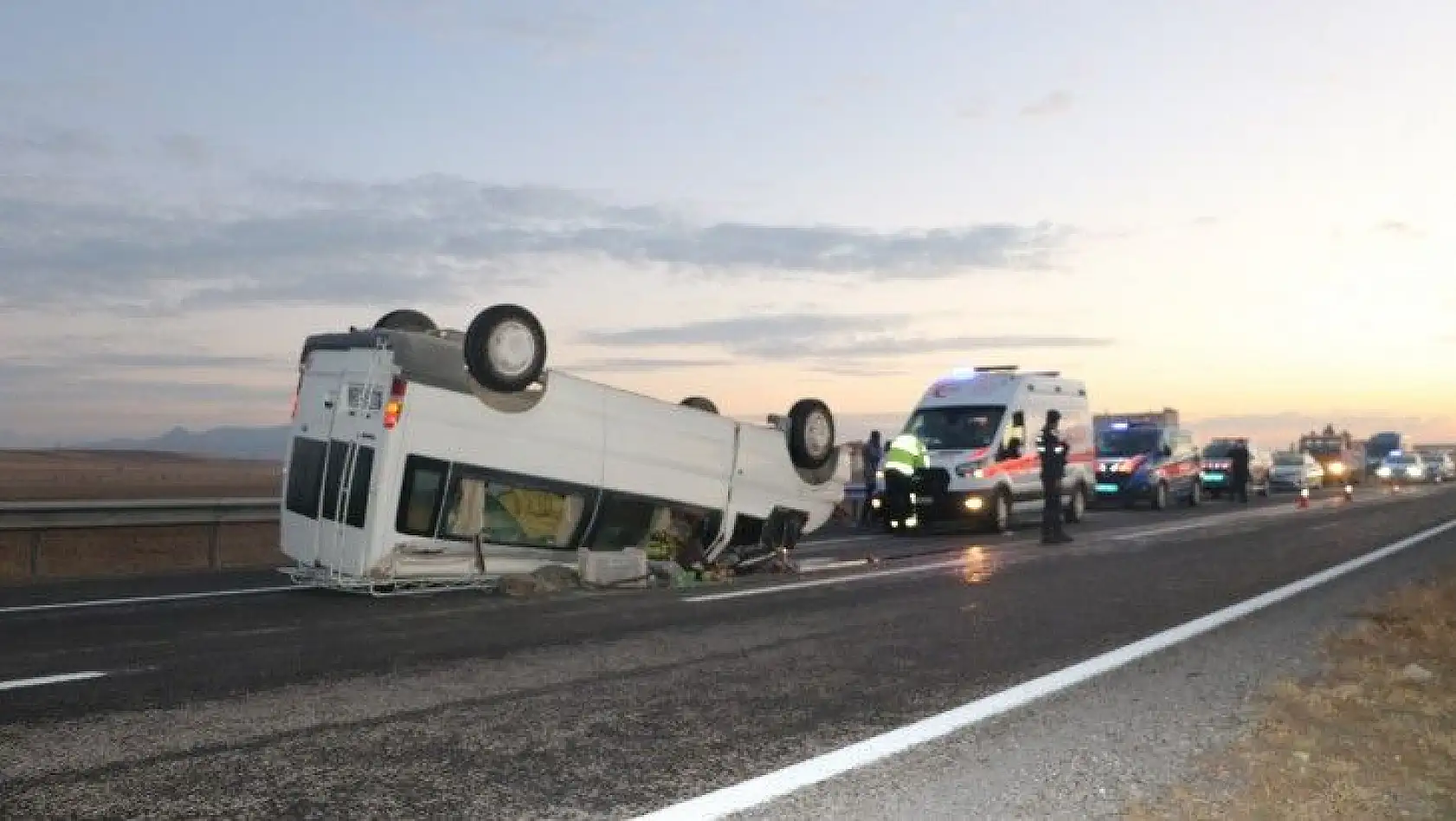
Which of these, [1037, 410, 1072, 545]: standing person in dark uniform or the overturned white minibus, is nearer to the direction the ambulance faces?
the overturned white minibus

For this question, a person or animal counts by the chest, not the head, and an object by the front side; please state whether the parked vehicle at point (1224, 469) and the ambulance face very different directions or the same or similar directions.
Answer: same or similar directions

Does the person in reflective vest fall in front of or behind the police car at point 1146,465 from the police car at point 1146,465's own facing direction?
in front

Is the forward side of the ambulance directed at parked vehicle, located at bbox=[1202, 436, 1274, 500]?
no

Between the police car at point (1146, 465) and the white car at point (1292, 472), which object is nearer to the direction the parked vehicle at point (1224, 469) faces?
the police car

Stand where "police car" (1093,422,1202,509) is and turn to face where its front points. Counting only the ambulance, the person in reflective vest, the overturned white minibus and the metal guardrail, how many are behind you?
0

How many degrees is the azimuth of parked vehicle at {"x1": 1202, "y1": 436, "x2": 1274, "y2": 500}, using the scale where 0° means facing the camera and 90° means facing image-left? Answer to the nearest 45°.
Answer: approximately 45°

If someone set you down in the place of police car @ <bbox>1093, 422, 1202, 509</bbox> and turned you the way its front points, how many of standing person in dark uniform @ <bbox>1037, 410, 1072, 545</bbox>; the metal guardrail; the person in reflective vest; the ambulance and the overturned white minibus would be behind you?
0

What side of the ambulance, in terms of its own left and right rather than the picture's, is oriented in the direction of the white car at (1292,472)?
back

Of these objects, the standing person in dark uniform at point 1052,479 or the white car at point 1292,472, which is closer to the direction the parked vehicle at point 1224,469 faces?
the standing person in dark uniform

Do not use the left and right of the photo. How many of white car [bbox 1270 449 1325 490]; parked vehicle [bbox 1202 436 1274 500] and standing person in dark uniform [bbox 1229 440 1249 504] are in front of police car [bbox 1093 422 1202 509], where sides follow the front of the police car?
0

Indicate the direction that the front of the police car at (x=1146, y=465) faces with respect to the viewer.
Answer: facing the viewer and to the left of the viewer

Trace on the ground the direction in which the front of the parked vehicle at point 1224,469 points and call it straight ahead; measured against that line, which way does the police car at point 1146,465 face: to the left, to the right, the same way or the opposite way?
the same way

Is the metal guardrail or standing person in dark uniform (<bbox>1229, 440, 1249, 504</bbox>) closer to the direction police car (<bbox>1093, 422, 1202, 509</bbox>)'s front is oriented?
the metal guardrail

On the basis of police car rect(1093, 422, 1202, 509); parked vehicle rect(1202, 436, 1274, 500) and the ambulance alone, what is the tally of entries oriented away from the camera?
0

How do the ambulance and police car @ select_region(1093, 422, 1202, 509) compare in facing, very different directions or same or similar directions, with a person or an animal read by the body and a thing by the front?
same or similar directions
